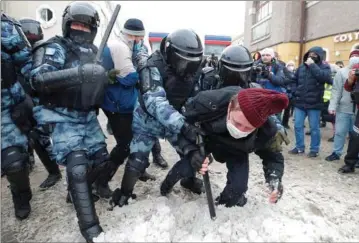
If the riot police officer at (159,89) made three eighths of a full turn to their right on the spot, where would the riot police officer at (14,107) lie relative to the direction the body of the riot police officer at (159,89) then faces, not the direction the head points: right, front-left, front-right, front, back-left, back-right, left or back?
front

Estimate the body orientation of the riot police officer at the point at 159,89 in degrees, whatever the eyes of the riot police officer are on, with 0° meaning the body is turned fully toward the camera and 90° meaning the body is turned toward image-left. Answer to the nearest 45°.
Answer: approximately 315°

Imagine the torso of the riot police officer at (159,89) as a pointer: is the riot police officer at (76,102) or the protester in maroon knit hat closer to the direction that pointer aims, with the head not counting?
the protester in maroon knit hat

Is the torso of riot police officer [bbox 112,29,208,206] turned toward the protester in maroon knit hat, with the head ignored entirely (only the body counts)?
yes
